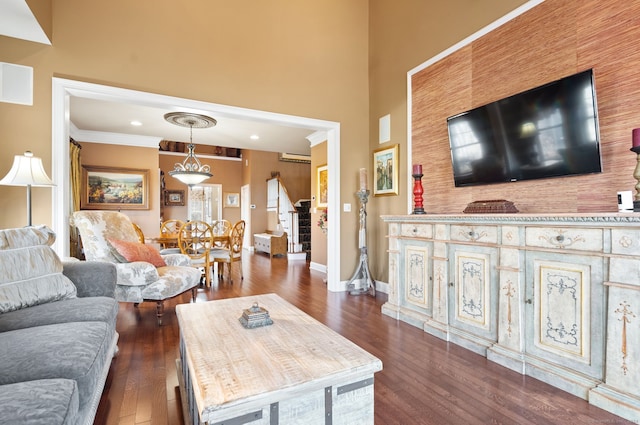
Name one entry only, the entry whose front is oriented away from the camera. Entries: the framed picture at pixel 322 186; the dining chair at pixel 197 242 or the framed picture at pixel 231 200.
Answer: the dining chair

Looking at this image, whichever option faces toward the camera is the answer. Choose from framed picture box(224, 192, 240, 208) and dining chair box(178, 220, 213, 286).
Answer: the framed picture

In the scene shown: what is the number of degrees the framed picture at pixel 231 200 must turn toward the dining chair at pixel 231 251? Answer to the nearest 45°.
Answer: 0° — it already faces it

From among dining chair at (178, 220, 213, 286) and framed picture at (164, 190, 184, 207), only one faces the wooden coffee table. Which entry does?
the framed picture

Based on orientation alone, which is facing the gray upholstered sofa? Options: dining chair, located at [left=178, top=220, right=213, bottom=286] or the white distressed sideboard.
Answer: the white distressed sideboard

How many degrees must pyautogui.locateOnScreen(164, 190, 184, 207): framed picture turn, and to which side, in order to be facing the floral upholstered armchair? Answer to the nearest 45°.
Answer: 0° — it already faces it

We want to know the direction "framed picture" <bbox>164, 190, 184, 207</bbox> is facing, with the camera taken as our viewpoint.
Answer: facing the viewer

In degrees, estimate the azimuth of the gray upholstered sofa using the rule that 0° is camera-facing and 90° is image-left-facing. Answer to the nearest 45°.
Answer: approximately 270°

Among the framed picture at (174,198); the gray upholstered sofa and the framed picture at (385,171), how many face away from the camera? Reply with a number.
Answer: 0

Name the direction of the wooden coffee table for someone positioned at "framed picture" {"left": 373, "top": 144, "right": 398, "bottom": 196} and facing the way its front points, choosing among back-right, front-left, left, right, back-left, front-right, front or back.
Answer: front-left

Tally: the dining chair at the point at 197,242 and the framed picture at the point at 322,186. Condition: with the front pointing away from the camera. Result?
1

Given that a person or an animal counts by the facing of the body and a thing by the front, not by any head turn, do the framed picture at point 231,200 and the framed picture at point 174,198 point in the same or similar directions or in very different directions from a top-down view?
same or similar directions

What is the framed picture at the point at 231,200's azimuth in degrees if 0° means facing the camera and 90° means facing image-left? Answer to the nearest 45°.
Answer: approximately 0°

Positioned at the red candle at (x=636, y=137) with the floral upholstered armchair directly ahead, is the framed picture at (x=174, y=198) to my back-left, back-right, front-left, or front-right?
front-right

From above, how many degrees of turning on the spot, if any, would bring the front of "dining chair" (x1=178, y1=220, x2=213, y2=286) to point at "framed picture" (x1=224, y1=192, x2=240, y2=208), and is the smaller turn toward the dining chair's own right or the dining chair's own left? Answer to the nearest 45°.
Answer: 0° — it already faces it

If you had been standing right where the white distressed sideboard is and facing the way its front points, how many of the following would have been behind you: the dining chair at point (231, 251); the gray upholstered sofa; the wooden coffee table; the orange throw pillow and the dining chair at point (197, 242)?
0

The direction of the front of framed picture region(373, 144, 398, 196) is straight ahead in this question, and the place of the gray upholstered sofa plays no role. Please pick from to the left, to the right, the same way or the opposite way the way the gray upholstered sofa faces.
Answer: the opposite way

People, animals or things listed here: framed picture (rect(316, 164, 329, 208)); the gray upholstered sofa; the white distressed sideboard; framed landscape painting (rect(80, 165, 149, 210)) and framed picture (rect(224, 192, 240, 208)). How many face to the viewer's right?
1

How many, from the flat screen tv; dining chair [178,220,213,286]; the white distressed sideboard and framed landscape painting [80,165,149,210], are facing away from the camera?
1

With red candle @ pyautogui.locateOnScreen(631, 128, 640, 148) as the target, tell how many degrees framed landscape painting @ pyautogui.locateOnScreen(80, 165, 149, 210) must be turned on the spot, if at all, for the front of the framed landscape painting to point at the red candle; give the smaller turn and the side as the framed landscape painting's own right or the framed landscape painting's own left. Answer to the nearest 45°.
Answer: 0° — it already faces it

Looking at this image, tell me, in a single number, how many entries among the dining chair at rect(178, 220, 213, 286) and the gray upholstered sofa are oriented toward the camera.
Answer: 0

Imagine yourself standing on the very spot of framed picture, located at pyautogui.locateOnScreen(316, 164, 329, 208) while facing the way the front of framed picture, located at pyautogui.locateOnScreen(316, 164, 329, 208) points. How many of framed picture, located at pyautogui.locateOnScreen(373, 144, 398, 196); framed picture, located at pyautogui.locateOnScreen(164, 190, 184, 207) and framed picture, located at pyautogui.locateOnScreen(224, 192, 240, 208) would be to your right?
2

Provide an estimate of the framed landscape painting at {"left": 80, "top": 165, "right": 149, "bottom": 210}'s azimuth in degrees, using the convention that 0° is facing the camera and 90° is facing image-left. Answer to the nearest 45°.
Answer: approximately 0°
